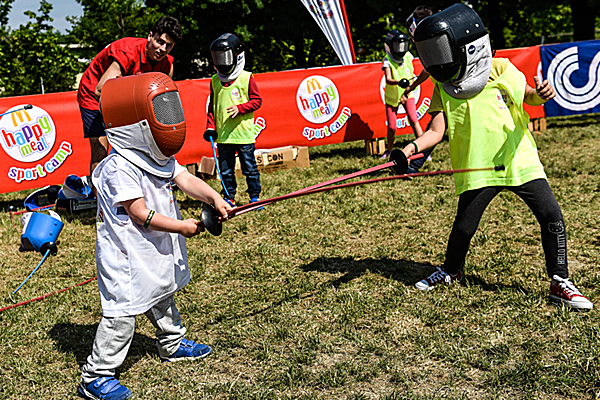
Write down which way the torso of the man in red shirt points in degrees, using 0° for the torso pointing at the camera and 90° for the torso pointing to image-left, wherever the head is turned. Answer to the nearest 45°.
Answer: approximately 315°

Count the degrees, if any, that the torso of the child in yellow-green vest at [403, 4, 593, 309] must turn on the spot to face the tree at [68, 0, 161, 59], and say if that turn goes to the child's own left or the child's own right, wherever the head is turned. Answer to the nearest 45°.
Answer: approximately 90° to the child's own right

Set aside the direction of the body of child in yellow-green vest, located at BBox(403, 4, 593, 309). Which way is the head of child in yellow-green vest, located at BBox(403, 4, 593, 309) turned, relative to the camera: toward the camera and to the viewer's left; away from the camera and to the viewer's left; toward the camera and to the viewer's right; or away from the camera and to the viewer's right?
toward the camera and to the viewer's left

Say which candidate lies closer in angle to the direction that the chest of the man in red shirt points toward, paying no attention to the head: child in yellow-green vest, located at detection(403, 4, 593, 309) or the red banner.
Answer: the child in yellow-green vest

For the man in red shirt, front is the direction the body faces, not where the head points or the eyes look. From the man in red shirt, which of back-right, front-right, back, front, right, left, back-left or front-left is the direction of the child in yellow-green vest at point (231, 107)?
left

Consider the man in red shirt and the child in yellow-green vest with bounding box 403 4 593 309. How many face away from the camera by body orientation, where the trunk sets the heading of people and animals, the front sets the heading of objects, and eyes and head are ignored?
0

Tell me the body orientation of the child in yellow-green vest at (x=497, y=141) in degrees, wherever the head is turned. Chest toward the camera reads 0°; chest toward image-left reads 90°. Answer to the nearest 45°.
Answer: approximately 45°

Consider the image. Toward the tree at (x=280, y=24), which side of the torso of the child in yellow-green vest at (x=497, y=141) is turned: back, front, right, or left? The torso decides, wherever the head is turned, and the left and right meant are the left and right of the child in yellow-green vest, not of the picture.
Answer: right

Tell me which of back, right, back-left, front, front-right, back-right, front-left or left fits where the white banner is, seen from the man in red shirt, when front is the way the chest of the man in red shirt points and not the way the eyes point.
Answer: left

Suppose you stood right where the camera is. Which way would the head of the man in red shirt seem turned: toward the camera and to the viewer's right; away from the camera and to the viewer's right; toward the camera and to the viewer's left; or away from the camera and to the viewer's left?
toward the camera and to the viewer's right

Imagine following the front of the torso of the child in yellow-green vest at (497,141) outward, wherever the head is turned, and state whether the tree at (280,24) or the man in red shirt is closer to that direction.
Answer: the man in red shirt

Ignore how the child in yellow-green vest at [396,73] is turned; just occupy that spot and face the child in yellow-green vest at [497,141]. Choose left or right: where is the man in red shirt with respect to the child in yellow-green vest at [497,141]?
right
